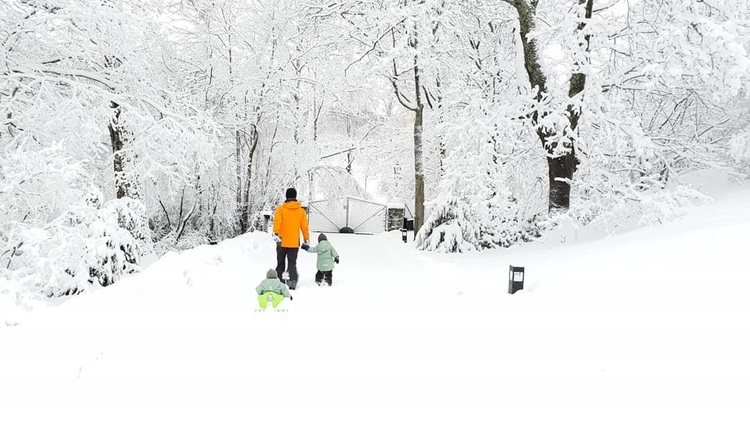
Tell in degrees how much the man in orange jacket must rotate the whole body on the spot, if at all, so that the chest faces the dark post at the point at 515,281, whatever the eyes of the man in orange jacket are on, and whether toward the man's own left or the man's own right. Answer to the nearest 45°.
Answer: approximately 135° to the man's own right

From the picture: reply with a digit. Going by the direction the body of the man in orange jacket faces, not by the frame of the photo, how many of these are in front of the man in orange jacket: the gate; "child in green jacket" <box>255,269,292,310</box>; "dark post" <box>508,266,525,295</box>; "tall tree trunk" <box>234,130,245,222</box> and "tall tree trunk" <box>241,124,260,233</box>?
3

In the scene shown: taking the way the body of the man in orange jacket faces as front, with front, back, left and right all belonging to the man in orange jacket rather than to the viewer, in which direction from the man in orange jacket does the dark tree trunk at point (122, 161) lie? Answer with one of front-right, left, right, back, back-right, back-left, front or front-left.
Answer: front-left

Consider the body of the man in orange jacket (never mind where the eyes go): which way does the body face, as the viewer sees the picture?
away from the camera

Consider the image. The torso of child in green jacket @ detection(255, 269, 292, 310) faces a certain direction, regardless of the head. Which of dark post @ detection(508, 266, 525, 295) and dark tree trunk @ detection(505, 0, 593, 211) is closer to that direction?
the dark tree trunk

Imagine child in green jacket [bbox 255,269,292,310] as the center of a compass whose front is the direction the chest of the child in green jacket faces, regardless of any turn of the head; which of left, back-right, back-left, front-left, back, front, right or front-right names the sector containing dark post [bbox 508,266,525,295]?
right

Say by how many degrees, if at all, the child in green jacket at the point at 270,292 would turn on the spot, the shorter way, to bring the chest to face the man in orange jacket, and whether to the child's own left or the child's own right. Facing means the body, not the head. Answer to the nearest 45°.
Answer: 0° — they already face them

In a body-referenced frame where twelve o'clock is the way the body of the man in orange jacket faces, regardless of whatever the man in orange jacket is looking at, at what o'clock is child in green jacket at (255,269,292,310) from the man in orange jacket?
The child in green jacket is roughly at 6 o'clock from the man in orange jacket.

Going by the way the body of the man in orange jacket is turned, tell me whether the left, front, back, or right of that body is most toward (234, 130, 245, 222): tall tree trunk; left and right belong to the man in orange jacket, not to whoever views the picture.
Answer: front

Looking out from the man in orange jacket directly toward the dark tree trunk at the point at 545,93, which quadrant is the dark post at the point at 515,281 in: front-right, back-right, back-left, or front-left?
front-right

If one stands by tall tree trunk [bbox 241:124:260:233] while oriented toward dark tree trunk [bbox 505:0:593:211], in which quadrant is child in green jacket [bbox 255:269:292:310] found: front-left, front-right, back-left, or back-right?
front-right

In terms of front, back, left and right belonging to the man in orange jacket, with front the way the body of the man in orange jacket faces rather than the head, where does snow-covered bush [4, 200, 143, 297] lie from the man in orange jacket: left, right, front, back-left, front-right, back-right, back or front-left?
left

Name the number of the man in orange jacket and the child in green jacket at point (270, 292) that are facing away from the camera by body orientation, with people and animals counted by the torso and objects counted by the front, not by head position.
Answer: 2

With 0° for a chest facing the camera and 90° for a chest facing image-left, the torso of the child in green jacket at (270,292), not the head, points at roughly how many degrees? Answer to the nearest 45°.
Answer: approximately 180°

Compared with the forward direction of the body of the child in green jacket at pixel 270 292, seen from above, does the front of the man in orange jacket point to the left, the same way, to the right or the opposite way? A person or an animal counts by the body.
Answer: the same way

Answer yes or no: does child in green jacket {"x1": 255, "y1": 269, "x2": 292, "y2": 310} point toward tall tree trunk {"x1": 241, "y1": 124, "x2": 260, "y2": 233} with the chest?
yes

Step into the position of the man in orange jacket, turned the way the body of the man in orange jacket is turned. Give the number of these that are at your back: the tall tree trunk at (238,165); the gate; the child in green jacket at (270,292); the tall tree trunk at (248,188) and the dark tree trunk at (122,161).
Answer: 1
